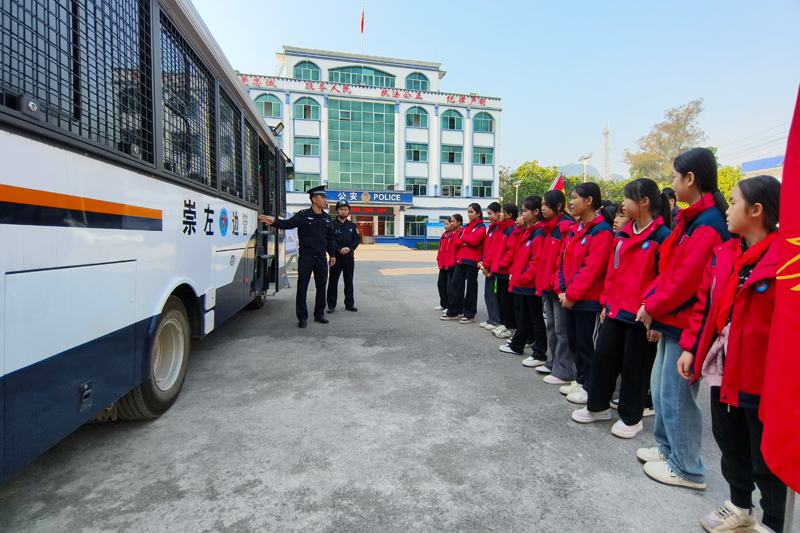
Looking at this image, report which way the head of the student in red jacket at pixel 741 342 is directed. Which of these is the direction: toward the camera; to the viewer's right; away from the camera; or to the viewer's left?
to the viewer's left

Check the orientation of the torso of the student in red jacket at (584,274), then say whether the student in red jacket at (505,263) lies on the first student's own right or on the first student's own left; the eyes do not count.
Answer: on the first student's own right

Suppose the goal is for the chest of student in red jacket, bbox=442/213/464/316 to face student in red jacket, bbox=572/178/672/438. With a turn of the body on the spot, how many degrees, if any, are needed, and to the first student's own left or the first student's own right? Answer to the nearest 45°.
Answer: approximately 90° to the first student's own left

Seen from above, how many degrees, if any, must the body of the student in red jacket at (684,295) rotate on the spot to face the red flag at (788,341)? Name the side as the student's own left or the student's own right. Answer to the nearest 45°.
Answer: approximately 90° to the student's own left

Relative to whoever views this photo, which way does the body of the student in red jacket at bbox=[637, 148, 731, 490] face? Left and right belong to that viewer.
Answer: facing to the left of the viewer

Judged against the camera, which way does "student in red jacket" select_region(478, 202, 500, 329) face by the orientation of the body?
to the viewer's left

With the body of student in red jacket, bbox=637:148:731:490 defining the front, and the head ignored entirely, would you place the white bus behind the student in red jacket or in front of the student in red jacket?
in front

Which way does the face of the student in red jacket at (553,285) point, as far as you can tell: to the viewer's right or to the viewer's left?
to the viewer's left

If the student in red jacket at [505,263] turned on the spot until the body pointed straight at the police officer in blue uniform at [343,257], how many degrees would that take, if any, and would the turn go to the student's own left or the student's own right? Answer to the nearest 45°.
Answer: approximately 45° to the student's own right

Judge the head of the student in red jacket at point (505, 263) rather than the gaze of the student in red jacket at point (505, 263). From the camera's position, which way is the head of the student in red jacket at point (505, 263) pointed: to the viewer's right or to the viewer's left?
to the viewer's left

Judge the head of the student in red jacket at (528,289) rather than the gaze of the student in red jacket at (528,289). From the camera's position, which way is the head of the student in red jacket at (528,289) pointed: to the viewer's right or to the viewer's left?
to the viewer's left

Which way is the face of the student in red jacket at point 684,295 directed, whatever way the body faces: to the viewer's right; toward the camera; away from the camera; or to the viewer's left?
to the viewer's left
